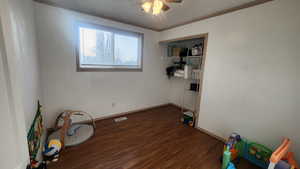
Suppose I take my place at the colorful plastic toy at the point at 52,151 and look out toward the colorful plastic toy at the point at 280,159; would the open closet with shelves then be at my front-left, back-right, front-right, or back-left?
front-left

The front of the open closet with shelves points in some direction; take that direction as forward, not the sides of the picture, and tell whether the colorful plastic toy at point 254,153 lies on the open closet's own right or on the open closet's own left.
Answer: on the open closet's own left

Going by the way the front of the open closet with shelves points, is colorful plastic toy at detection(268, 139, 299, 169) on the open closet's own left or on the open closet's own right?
on the open closet's own left

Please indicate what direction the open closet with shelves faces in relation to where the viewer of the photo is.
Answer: facing the viewer and to the left of the viewer

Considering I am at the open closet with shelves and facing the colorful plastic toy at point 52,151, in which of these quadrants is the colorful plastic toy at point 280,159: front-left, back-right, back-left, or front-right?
front-left

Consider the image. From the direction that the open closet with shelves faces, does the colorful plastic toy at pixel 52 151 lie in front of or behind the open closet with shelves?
in front
